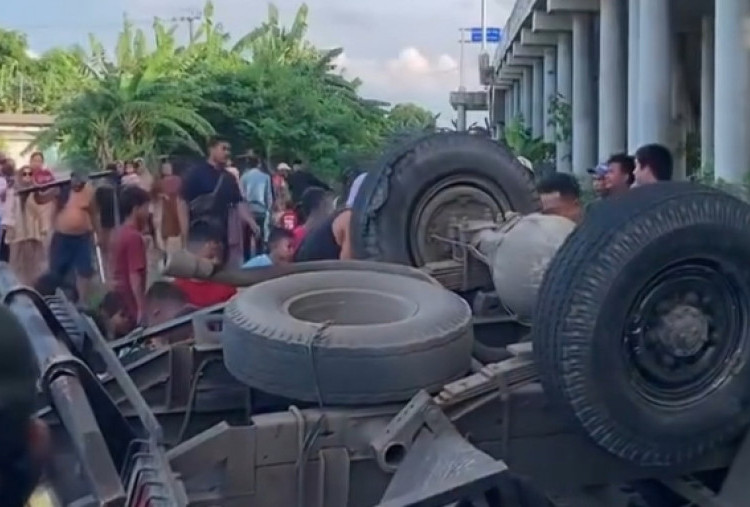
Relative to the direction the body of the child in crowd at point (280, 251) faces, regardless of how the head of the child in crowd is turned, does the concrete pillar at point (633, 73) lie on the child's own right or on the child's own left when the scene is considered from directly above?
on the child's own left

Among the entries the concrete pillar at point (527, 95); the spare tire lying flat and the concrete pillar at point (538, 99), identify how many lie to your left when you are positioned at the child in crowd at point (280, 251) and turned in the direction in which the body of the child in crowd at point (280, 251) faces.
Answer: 2

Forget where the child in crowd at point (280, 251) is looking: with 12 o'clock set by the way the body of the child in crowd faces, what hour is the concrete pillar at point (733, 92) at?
The concrete pillar is roughly at 10 o'clock from the child in crowd.

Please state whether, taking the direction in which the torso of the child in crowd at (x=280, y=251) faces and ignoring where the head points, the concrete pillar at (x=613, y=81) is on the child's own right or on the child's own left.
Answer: on the child's own left

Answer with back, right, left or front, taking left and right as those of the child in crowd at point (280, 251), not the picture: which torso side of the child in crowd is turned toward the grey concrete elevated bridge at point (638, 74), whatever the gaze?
left

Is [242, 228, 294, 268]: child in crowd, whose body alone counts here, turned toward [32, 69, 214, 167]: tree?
no

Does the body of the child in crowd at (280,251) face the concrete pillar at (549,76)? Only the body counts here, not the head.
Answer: no

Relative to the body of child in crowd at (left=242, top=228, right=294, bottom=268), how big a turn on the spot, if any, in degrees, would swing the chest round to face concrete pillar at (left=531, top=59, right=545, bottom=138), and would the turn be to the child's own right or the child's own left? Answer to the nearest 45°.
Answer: approximately 90° to the child's own left

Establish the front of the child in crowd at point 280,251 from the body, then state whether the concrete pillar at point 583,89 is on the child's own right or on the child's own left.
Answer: on the child's own left
